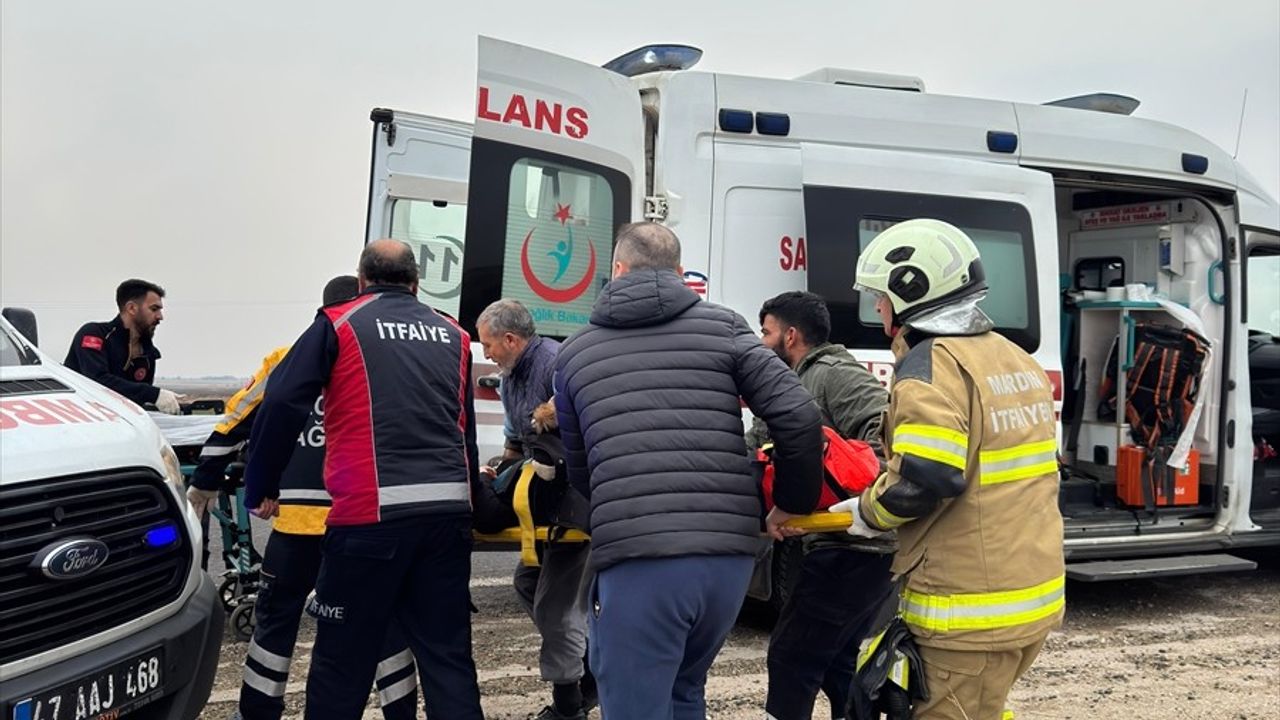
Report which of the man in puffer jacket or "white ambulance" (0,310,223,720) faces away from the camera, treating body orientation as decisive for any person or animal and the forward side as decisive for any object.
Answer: the man in puffer jacket

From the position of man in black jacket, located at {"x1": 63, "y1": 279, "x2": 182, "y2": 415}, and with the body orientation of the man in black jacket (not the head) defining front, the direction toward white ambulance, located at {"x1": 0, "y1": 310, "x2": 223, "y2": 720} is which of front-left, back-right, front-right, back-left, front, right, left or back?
front-right

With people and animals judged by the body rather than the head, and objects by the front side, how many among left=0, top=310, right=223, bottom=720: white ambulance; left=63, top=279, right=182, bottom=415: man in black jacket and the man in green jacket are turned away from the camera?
0

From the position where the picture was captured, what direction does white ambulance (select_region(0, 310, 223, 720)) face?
facing the viewer and to the right of the viewer

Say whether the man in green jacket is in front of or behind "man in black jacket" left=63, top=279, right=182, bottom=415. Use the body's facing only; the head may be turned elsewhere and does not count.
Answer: in front

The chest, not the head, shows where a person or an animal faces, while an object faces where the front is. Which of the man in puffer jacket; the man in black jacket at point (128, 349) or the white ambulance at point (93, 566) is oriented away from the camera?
the man in puffer jacket

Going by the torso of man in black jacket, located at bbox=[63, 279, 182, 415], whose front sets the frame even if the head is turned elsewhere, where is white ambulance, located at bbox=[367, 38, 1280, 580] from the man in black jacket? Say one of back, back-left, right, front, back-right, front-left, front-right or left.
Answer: front

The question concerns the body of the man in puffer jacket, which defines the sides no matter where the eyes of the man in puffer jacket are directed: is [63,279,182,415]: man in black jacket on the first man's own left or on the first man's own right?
on the first man's own left

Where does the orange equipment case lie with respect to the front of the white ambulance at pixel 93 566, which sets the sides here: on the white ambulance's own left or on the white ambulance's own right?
on the white ambulance's own left

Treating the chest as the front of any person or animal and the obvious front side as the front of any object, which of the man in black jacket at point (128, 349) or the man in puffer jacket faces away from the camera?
the man in puffer jacket

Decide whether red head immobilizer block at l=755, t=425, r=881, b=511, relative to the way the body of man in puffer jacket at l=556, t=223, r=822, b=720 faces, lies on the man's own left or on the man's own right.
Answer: on the man's own right

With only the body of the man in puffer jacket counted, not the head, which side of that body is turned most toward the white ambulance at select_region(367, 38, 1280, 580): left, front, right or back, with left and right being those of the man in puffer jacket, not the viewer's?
front

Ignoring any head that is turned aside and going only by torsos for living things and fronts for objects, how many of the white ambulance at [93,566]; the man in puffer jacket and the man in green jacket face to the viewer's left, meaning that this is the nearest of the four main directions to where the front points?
1

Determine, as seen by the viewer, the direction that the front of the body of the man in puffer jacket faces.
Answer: away from the camera

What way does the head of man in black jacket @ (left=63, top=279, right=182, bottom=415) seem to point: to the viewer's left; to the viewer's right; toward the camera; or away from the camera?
to the viewer's right

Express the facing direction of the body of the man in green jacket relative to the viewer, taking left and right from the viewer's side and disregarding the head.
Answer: facing to the left of the viewer

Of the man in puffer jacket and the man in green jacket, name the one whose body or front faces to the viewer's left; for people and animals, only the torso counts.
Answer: the man in green jacket
